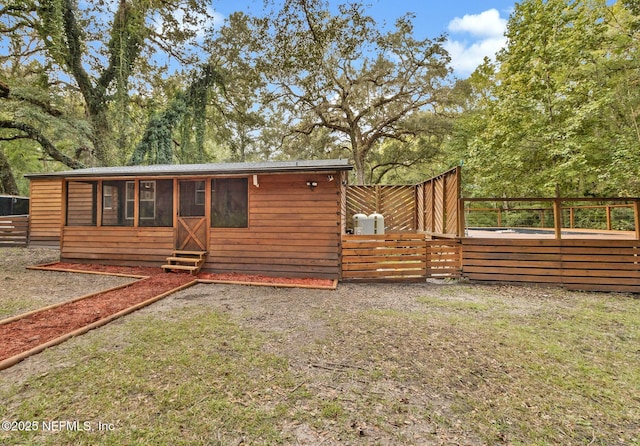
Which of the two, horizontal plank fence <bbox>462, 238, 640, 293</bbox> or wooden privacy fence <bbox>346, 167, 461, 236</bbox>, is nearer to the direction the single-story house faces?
the horizontal plank fence

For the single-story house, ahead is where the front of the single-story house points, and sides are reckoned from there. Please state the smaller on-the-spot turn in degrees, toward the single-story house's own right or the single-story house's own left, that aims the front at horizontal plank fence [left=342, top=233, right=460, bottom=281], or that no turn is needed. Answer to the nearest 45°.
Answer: approximately 45° to the single-story house's own left

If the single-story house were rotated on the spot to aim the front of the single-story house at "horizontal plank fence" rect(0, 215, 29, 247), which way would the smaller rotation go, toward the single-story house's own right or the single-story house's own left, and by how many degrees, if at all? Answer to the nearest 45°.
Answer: approximately 135° to the single-story house's own right

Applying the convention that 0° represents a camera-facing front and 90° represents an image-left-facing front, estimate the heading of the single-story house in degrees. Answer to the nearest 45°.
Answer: approximately 0°

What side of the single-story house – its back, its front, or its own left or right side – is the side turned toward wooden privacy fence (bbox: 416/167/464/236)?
left

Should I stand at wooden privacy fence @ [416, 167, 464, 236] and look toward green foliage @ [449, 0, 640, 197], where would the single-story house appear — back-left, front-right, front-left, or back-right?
back-left

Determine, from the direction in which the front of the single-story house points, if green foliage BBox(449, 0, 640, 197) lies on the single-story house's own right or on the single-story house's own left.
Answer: on the single-story house's own left

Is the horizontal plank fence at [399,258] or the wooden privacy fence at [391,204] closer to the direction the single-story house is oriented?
the horizontal plank fence
